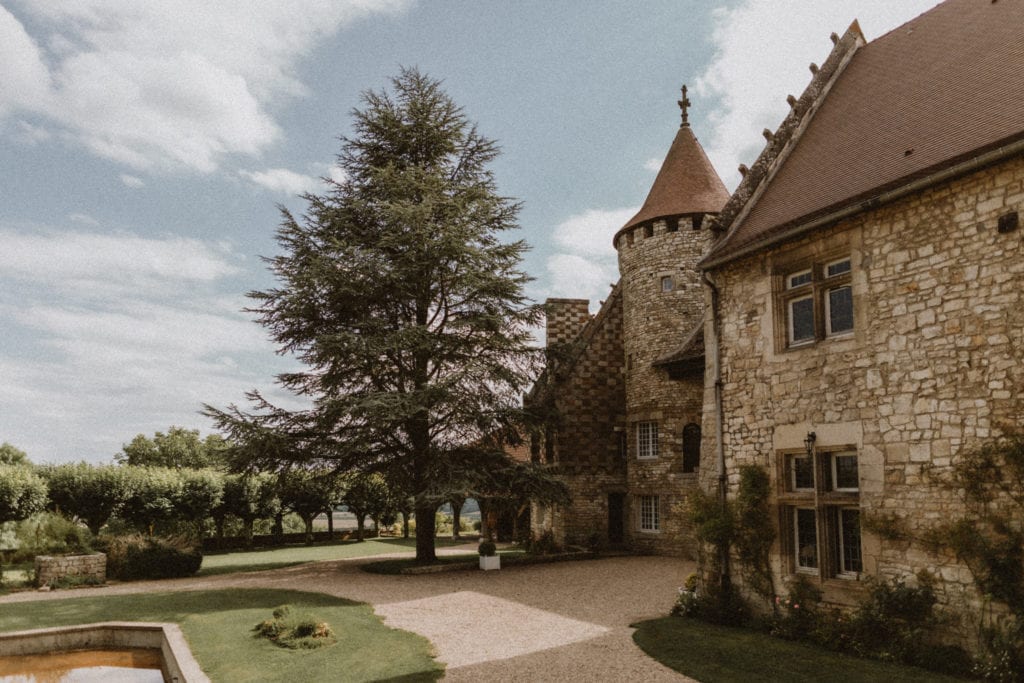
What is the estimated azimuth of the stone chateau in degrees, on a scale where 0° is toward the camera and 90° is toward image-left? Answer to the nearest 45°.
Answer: approximately 45°

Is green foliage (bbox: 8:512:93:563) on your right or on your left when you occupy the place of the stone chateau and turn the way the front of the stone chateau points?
on your right

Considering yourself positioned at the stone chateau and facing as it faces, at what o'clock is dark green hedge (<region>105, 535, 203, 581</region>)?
The dark green hedge is roughly at 2 o'clock from the stone chateau.

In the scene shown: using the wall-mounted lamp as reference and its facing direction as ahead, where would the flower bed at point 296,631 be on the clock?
The flower bed is roughly at 1 o'clock from the wall-mounted lamp.

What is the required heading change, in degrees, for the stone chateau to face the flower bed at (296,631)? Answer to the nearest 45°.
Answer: approximately 45° to its right

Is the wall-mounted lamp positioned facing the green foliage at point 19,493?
no

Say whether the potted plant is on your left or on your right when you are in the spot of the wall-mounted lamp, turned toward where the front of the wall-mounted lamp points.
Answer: on your right

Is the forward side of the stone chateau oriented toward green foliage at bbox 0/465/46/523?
no

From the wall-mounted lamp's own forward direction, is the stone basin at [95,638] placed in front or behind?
in front

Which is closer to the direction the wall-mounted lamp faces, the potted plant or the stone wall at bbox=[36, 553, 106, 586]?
the stone wall

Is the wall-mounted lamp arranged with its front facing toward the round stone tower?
no

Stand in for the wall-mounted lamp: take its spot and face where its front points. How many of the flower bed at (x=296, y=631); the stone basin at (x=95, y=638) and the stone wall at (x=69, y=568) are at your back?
0
